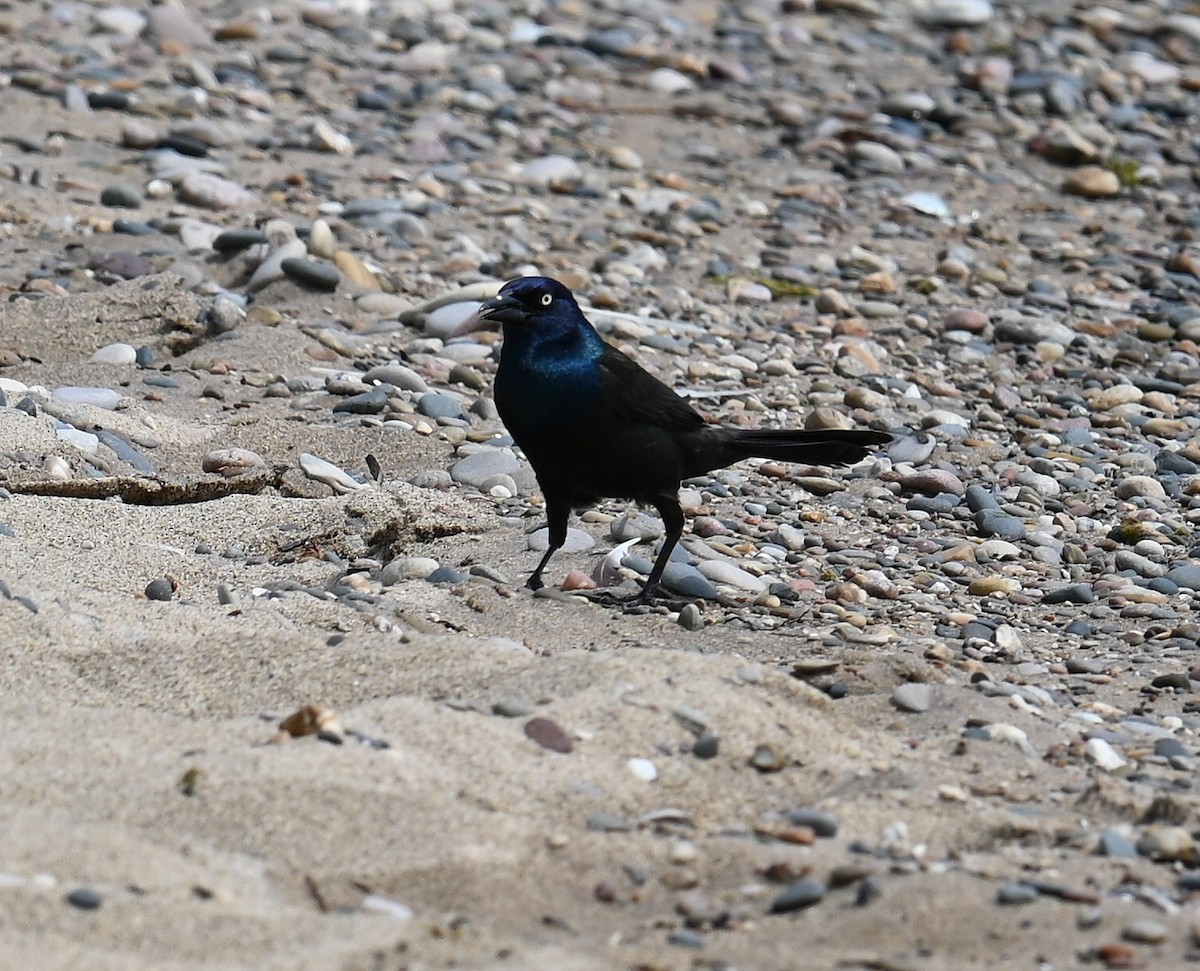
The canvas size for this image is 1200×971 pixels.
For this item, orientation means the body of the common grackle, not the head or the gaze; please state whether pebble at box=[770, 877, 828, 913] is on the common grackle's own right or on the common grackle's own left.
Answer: on the common grackle's own left

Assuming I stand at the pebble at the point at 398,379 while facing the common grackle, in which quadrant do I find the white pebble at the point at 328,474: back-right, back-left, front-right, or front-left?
front-right

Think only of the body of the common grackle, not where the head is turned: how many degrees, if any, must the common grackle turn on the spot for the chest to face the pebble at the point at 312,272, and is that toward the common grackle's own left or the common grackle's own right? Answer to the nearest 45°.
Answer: approximately 90° to the common grackle's own right

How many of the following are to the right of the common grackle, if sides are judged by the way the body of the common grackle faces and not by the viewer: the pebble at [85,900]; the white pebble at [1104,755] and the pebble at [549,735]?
0

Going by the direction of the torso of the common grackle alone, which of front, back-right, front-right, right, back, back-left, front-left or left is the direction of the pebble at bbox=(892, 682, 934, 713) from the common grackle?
left

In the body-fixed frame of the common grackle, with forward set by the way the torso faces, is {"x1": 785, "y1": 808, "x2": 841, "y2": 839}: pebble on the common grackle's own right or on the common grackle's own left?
on the common grackle's own left

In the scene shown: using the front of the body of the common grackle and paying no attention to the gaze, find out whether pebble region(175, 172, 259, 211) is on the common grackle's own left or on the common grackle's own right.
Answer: on the common grackle's own right

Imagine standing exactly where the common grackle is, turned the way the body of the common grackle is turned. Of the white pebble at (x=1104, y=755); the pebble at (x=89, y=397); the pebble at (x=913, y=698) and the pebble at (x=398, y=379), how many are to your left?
2

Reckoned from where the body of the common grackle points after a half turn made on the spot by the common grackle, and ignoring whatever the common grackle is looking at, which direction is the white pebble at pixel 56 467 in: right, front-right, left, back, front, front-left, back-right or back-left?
back-left

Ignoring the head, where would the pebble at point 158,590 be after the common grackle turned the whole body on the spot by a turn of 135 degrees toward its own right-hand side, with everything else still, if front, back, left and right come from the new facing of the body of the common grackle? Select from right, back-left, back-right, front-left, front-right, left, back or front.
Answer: back-left

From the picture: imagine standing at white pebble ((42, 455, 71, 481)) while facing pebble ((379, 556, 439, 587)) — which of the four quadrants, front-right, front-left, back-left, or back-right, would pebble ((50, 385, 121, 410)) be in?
back-left

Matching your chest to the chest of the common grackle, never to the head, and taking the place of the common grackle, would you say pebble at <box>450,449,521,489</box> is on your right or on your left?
on your right

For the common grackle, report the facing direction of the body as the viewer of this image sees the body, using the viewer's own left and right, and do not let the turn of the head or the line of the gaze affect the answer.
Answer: facing the viewer and to the left of the viewer

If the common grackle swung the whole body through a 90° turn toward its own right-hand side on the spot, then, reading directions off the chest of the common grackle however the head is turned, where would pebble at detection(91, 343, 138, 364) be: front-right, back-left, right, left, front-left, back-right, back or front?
front
